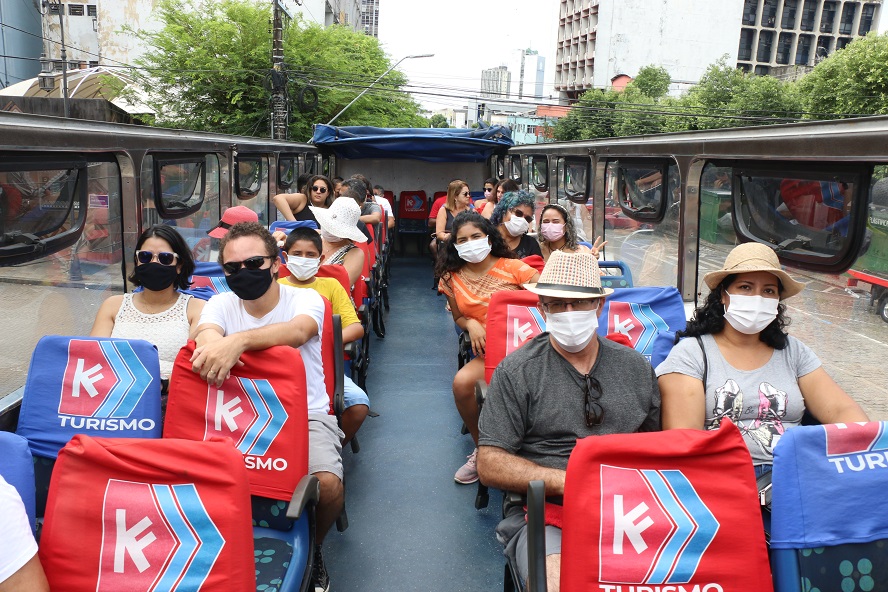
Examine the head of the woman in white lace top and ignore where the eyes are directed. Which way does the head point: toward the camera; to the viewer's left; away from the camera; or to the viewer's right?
toward the camera

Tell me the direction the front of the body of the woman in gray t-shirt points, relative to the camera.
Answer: toward the camera

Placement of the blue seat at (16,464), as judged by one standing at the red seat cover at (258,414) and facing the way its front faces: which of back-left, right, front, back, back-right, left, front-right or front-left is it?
front-right

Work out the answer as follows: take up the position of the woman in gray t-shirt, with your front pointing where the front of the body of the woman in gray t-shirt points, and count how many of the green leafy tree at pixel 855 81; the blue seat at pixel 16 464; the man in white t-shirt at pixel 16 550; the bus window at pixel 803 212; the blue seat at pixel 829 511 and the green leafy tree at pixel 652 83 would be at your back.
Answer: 3

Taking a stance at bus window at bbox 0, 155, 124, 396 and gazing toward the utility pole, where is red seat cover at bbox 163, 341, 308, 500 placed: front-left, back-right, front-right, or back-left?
back-right

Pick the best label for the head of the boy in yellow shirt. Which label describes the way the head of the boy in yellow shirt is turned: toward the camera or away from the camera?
toward the camera

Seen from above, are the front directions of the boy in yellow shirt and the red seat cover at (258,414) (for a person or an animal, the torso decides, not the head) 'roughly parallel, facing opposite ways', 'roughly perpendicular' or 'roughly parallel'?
roughly parallel

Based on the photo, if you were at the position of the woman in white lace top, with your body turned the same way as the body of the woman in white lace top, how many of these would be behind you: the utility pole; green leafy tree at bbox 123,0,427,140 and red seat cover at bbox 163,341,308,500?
2

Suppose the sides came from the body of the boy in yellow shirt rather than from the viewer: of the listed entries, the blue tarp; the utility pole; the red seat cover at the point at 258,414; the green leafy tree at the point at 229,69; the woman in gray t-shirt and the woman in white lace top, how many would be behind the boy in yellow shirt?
3

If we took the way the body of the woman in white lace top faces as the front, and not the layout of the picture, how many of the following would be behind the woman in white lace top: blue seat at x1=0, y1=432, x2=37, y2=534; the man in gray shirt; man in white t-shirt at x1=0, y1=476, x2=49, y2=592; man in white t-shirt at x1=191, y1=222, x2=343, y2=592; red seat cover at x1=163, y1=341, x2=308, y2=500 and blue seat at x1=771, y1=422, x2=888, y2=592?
0

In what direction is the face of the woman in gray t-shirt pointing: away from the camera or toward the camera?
toward the camera

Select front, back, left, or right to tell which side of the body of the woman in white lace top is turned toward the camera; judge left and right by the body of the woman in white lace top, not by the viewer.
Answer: front

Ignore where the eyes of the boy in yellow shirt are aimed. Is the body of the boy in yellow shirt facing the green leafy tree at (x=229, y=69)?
no

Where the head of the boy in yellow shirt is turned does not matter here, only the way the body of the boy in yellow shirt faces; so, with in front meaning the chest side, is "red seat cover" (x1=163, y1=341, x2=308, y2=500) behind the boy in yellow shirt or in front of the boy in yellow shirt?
in front

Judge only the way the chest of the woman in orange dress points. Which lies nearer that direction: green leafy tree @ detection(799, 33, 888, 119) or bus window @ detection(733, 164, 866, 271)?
the bus window

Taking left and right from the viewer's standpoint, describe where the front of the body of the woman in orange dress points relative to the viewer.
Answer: facing the viewer

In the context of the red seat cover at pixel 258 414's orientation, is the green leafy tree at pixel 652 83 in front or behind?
behind

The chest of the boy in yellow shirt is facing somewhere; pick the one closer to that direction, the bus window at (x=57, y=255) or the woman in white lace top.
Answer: the woman in white lace top

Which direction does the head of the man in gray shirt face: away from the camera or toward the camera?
toward the camera

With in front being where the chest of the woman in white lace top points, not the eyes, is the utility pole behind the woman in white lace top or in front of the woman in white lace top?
behind

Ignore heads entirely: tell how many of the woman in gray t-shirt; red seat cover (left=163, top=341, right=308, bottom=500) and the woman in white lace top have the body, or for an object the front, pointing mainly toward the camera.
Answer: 3
